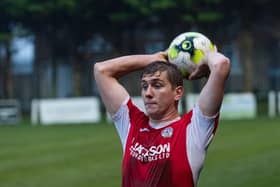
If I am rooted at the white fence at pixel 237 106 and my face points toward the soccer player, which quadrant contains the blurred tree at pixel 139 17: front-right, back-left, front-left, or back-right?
back-right

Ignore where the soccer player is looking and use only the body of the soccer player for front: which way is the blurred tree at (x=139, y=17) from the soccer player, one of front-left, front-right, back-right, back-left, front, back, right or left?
back-right

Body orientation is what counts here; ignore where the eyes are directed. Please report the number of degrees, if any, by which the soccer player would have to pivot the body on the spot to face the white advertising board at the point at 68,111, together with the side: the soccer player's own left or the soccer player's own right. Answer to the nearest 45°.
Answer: approximately 135° to the soccer player's own right

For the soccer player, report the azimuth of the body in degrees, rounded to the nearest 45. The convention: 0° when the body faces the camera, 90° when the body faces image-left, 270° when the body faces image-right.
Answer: approximately 45°
